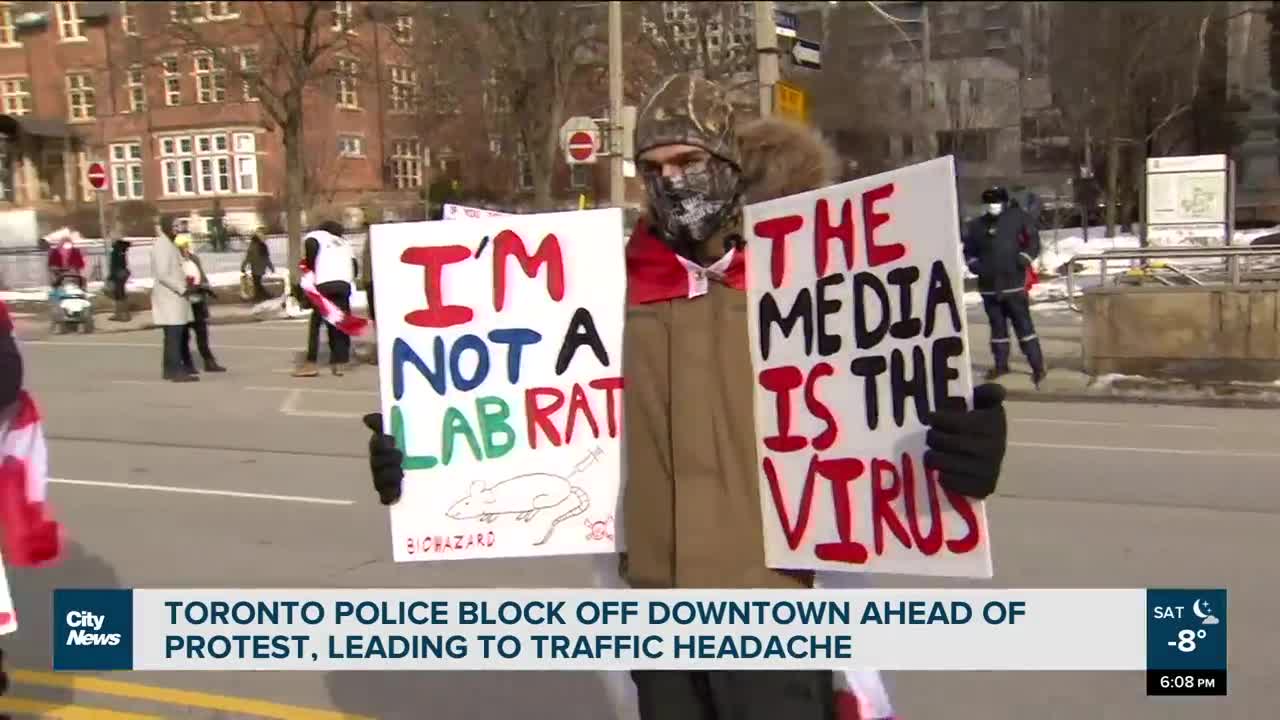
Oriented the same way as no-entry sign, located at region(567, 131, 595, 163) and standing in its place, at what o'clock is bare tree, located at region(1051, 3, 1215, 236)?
The bare tree is roughly at 8 o'clock from the no-entry sign.

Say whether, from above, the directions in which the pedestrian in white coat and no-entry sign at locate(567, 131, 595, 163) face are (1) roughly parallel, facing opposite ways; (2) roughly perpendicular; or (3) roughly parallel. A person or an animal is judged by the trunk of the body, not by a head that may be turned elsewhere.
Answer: roughly perpendicular

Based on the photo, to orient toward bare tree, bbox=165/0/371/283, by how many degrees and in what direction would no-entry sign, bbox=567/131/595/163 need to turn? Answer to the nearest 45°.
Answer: approximately 135° to its right

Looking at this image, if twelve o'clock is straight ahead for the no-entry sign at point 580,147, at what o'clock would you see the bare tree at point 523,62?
The bare tree is roughly at 6 o'clock from the no-entry sign.

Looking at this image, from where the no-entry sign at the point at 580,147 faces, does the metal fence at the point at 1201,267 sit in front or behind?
in front

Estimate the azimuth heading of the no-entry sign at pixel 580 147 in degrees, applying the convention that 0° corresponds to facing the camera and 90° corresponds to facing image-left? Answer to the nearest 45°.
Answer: approximately 0°
